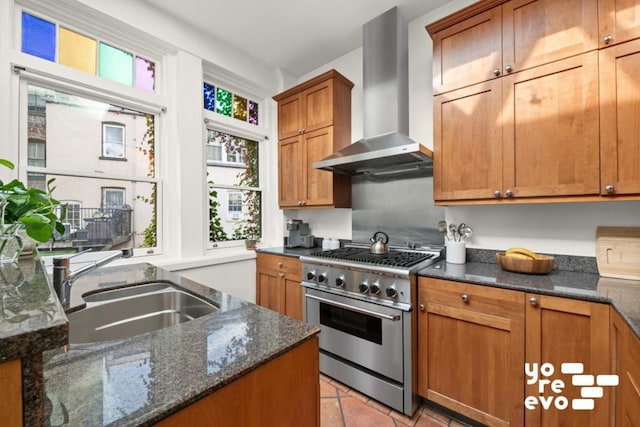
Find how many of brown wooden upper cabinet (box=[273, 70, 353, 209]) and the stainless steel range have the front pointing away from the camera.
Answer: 0

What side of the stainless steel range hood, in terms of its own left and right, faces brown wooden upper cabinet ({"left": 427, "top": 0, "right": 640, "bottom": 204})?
left

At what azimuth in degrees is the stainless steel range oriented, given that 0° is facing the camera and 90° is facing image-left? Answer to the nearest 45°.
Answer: approximately 45°

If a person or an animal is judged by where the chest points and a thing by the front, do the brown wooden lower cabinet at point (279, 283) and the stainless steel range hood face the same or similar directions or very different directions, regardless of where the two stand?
same or similar directions

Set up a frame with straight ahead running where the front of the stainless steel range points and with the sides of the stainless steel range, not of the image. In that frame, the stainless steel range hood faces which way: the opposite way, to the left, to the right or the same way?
the same way

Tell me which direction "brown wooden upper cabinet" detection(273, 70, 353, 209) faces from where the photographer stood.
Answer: facing the viewer and to the left of the viewer

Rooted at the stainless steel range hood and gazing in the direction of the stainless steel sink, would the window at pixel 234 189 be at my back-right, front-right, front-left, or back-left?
front-right

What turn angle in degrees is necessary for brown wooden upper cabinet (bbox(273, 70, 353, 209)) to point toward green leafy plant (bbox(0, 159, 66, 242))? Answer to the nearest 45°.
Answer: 0° — it already faces it

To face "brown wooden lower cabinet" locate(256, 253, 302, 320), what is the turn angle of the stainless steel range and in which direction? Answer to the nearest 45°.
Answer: approximately 90° to its right

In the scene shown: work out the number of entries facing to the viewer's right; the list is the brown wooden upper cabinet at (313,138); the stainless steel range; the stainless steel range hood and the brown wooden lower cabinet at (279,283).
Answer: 0

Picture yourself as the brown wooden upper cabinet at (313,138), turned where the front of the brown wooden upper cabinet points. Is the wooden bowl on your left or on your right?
on your left

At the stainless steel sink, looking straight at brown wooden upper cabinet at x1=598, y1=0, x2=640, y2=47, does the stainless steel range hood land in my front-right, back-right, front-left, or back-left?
front-left

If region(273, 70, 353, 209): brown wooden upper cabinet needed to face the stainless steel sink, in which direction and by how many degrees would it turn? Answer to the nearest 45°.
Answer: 0° — it already faces it

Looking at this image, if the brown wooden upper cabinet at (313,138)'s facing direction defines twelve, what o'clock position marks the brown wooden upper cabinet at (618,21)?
the brown wooden upper cabinet at (618,21) is roughly at 9 o'clock from the brown wooden upper cabinet at (313,138).

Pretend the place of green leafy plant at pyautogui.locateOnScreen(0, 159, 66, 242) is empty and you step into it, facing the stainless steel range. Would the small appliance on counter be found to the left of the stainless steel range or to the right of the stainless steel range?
left

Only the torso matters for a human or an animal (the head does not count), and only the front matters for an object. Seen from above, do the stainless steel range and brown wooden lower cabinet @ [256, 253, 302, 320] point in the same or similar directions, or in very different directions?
same or similar directions

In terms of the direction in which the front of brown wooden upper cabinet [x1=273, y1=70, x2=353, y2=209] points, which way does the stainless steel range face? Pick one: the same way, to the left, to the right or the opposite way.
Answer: the same way
